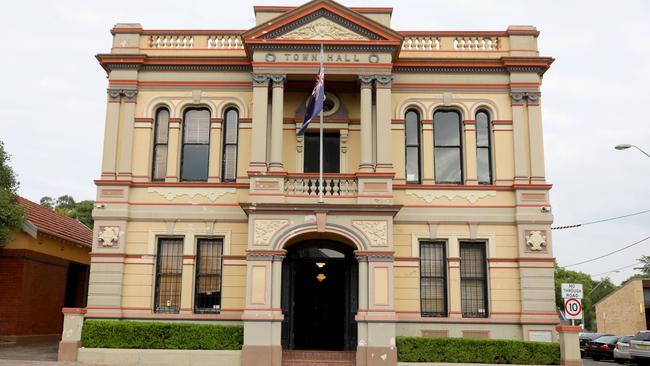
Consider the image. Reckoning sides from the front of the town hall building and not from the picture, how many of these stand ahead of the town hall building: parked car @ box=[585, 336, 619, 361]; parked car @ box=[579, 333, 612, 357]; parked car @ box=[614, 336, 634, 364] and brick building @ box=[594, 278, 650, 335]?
0

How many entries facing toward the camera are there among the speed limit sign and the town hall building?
2

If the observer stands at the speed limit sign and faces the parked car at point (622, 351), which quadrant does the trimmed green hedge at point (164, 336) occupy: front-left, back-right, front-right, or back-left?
back-left

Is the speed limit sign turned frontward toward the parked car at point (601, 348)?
no

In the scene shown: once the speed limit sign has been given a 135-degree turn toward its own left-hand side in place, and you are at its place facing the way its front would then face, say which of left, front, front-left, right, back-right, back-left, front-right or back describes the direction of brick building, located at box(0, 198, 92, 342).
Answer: back-left

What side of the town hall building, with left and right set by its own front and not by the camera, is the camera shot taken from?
front

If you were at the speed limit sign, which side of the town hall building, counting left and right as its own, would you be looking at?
left

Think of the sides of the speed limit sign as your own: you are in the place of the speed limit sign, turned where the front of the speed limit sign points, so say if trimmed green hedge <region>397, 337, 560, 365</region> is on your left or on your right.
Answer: on your right

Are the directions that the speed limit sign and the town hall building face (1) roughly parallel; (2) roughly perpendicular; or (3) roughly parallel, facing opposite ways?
roughly parallel

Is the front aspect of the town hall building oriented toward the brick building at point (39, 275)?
no

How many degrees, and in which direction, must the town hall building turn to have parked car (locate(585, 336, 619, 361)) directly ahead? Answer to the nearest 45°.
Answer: approximately 135° to its left

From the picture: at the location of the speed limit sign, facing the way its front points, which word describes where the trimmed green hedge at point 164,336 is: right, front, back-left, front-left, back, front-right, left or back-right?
right

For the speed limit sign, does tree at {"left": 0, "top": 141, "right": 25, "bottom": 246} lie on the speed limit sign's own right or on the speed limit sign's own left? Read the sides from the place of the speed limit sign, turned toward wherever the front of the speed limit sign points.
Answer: on the speed limit sign's own right

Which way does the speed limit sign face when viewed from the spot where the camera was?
facing the viewer

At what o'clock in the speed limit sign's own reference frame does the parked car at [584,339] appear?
The parked car is roughly at 6 o'clock from the speed limit sign.
